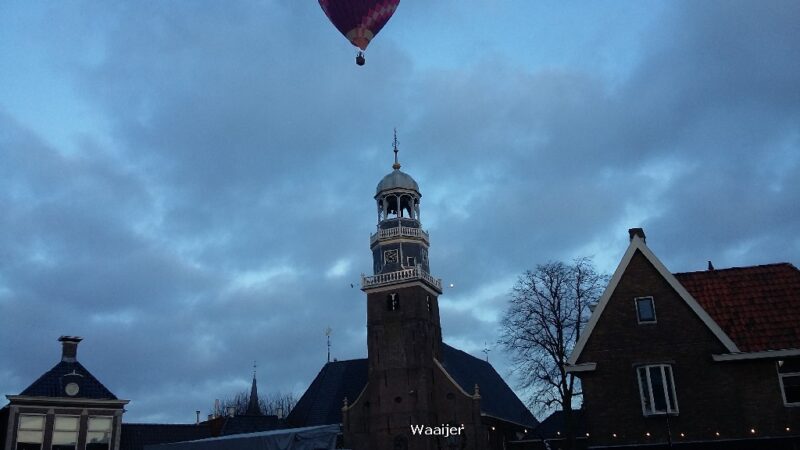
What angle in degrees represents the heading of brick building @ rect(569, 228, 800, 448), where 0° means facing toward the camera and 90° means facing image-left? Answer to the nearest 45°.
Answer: approximately 0°
